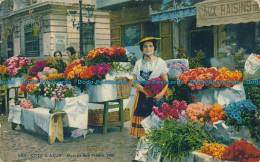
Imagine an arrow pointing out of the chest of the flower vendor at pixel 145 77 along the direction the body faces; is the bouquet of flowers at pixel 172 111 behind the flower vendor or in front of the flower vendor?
in front

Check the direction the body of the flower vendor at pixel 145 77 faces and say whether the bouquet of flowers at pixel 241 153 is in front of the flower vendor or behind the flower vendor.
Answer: in front

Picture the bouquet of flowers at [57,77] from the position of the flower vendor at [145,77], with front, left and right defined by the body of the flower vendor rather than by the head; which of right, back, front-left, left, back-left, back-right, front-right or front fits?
back-right

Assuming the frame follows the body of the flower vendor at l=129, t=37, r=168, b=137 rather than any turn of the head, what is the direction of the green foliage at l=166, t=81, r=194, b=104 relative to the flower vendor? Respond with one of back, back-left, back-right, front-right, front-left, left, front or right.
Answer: front-left

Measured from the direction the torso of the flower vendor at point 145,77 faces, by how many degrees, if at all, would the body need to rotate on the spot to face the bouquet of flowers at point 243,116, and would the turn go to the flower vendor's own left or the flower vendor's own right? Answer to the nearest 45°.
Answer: approximately 45° to the flower vendor's own left

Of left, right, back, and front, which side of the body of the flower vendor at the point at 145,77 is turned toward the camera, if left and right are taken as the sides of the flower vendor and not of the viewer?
front

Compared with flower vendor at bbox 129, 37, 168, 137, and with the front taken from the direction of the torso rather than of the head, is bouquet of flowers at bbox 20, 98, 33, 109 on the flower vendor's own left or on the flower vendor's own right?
on the flower vendor's own right

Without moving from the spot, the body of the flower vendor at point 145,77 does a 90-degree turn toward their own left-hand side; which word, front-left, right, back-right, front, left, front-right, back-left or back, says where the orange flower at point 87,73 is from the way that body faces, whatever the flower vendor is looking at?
back-left

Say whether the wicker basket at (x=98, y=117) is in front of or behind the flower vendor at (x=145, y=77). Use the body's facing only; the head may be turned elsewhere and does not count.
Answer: behind
